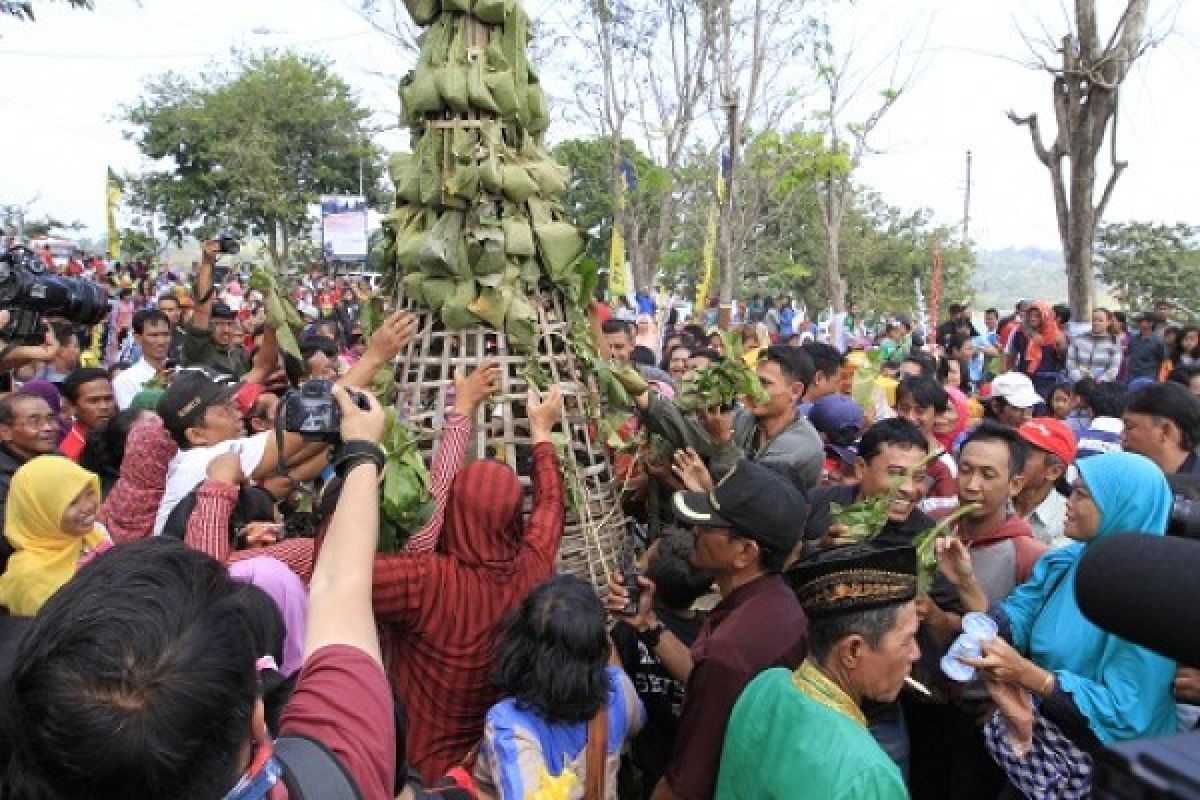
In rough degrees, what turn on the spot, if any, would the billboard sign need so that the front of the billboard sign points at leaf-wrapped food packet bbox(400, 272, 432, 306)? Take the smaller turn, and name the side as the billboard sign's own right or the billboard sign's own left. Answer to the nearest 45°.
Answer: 0° — it already faces it

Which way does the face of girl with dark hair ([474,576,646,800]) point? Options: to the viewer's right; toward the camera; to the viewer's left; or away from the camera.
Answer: away from the camera

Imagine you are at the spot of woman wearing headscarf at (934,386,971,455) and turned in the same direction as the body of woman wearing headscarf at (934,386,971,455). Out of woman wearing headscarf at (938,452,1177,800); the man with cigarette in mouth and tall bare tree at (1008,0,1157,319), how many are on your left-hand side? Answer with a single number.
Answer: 2

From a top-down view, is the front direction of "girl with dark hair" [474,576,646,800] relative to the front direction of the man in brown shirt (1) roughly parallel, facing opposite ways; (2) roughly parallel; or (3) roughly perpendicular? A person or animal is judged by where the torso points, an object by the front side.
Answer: roughly perpendicular

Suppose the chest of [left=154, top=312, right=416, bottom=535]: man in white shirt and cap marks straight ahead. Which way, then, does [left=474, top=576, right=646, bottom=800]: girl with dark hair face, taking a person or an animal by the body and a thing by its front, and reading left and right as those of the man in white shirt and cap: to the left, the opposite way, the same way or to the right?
to the left

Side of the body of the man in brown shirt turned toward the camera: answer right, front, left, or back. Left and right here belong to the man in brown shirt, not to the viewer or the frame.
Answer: left

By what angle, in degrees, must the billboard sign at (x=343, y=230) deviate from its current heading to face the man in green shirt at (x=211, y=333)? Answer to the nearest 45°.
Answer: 0° — it already faces them

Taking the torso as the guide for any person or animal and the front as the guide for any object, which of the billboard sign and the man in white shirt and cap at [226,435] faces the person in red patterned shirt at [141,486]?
the billboard sign

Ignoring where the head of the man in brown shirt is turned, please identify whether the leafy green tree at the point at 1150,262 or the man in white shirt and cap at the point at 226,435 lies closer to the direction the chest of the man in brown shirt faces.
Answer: the man in white shirt and cap
